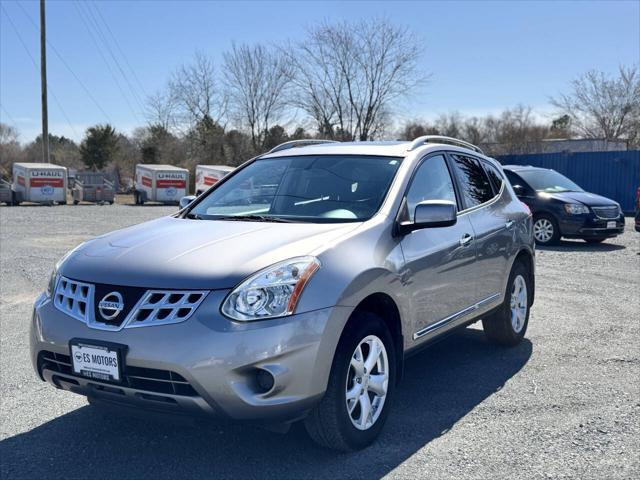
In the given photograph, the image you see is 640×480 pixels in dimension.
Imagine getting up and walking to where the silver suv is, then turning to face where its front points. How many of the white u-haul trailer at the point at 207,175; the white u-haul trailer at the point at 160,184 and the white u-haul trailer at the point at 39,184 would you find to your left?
0

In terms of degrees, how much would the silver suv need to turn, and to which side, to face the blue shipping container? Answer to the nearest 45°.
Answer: approximately 180°

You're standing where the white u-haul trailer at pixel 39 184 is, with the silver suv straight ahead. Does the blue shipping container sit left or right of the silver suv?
left

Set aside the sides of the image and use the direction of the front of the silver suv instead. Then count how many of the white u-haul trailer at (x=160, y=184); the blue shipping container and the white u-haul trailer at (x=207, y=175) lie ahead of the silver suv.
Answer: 0

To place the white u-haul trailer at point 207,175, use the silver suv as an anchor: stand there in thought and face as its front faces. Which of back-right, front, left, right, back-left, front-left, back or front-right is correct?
back-right

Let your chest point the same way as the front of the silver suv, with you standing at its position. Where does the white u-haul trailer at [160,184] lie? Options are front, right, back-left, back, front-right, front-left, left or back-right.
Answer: back-right

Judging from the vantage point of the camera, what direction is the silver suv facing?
facing the viewer and to the left of the viewer

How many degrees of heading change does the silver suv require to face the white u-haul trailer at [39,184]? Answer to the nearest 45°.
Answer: approximately 135° to its right
